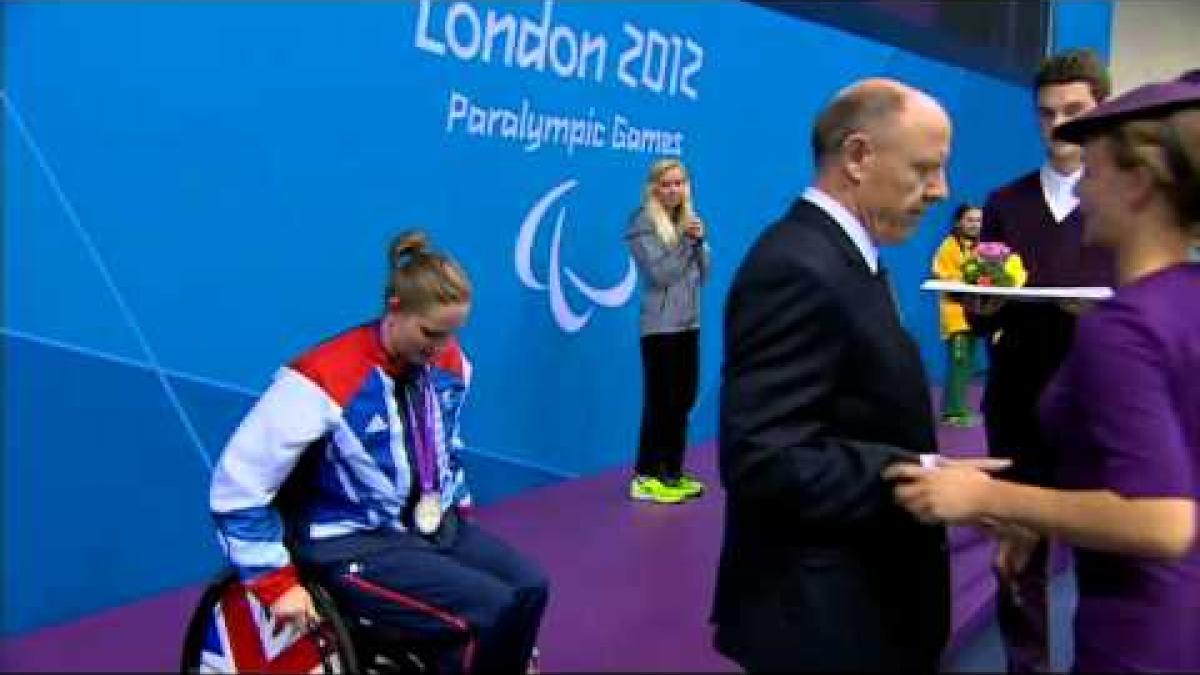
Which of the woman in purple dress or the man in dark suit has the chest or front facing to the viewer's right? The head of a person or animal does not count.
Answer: the man in dark suit

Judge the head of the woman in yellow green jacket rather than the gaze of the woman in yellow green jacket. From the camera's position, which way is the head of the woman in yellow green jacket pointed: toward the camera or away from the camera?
toward the camera

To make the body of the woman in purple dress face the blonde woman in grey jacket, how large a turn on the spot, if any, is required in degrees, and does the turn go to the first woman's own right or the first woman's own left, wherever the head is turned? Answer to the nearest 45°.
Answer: approximately 45° to the first woman's own right

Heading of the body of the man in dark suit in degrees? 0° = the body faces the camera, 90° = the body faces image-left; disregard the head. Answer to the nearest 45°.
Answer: approximately 270°

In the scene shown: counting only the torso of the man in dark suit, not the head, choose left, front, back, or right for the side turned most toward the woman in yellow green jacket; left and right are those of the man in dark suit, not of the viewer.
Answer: left

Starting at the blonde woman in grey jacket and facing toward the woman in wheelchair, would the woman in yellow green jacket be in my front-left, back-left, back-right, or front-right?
back-left

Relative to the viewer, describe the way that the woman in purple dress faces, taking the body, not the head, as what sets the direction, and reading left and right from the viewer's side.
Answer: facing to the left of the viewer

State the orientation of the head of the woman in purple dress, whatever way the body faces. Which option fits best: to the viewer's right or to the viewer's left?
to the viewer's left

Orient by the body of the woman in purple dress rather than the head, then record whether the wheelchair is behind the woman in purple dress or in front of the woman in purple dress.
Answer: in front

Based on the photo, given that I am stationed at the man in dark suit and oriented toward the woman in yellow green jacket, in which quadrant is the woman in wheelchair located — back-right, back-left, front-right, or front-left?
front-left

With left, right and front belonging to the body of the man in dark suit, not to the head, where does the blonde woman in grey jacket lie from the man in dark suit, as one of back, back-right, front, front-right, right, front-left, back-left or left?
left

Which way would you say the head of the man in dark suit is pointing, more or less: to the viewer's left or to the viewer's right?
to the viewer's right
